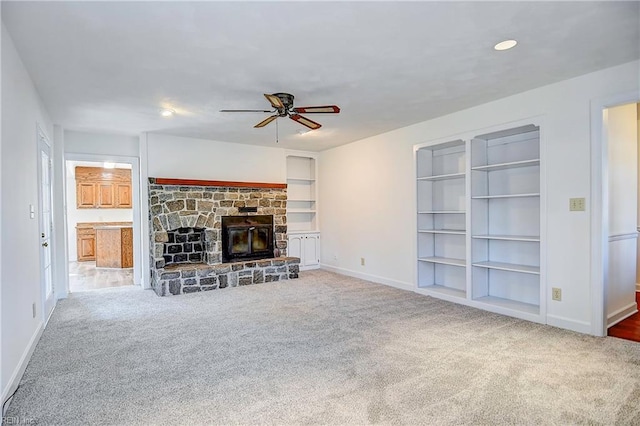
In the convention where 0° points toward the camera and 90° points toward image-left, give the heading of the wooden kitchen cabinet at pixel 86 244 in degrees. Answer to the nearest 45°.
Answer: approximately 0°

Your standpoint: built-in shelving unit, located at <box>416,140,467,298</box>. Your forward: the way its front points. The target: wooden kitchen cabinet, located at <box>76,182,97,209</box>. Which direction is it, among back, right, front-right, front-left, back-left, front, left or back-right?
front-right

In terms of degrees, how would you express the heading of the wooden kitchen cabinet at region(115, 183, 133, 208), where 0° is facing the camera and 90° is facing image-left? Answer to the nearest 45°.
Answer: approximately 0°

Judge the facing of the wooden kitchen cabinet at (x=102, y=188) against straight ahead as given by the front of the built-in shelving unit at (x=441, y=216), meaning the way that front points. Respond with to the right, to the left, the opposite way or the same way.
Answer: to the left

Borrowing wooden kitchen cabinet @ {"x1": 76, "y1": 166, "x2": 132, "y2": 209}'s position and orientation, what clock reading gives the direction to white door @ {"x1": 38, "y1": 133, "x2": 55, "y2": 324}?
The white door is roughly at 12 o'clock from the wooden kitchen cabinet.

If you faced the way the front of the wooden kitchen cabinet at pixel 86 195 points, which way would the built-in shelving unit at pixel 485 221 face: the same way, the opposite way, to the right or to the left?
to the right

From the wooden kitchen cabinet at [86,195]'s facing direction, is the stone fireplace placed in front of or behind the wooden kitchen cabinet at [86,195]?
in front

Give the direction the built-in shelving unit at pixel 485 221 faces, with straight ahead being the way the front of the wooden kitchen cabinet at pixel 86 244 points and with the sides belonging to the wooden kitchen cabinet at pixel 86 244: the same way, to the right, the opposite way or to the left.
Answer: to the right

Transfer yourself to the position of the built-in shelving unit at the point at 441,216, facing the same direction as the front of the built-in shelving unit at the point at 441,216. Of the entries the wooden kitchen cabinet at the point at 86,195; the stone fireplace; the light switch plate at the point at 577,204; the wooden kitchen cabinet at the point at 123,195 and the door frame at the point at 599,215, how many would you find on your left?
2

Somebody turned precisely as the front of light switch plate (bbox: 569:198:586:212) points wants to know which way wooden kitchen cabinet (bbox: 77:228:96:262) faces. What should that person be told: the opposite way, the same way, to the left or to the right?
to the left

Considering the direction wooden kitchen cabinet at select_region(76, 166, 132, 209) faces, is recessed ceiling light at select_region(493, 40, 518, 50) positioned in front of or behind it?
in front
